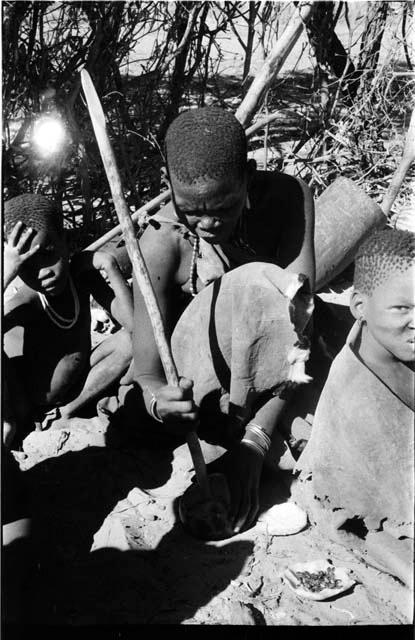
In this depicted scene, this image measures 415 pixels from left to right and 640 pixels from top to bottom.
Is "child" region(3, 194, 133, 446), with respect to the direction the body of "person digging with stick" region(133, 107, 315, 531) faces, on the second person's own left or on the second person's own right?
on the second person's own right

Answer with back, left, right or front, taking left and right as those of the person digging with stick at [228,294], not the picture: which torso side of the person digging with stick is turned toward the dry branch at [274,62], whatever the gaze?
back

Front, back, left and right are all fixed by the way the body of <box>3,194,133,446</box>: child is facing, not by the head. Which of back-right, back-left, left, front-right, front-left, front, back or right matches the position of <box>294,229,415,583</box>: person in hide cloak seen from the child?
front-left

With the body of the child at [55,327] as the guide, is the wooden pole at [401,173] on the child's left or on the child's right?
on the child's left

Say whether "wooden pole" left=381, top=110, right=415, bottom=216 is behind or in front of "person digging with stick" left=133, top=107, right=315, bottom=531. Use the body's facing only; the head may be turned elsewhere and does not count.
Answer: behind

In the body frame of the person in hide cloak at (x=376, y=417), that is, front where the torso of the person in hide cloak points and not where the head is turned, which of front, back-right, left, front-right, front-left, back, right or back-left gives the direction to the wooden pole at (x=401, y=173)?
back-left

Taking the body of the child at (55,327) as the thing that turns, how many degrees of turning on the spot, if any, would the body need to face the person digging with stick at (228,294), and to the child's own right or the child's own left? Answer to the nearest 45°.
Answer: approximately 45° to the child's own left

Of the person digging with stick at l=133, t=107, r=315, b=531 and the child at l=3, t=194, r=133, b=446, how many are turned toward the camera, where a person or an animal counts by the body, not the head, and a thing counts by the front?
2

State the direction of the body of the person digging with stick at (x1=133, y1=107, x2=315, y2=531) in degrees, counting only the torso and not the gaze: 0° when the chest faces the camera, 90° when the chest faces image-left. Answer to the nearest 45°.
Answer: approximately 0°
